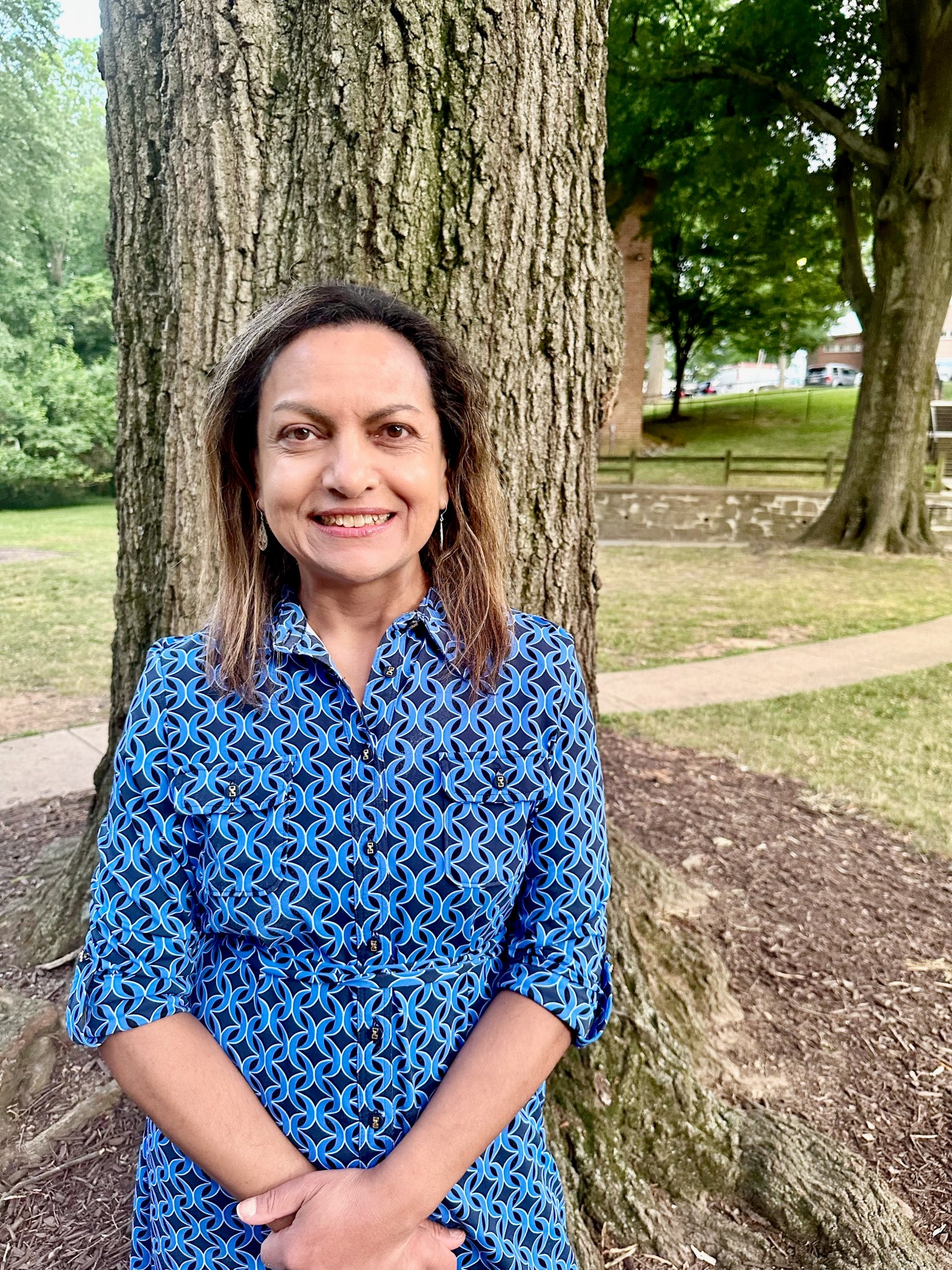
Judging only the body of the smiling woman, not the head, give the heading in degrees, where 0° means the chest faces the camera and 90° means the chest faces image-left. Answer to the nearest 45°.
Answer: approximately 0°

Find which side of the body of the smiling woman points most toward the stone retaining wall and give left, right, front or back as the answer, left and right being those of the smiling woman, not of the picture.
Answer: back

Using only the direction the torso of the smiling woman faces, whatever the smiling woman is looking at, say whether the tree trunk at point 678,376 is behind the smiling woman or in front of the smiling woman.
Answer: behind

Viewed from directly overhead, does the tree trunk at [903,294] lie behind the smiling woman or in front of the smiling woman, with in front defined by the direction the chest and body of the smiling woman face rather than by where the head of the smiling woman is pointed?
behind

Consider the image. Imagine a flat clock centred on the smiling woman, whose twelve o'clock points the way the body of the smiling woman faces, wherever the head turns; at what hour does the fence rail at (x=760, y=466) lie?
The fence rail is roughly at 7 o'clock from the smiling woman.
